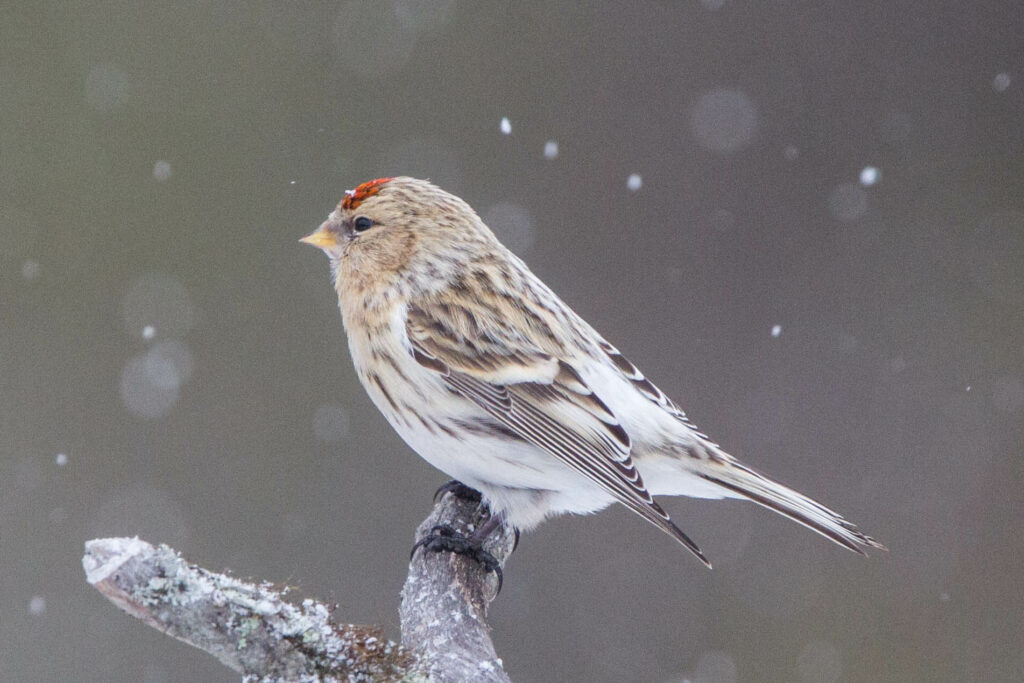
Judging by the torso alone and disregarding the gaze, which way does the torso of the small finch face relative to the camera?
to the viewer's left

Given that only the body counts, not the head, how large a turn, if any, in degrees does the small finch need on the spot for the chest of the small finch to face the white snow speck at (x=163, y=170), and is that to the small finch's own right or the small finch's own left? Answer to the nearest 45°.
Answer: approximately 45° to the small finch's own right

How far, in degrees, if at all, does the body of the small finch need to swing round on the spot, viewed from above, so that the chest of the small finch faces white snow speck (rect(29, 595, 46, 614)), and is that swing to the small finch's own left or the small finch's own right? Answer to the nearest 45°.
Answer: approximately 45° to the small finch's own right
